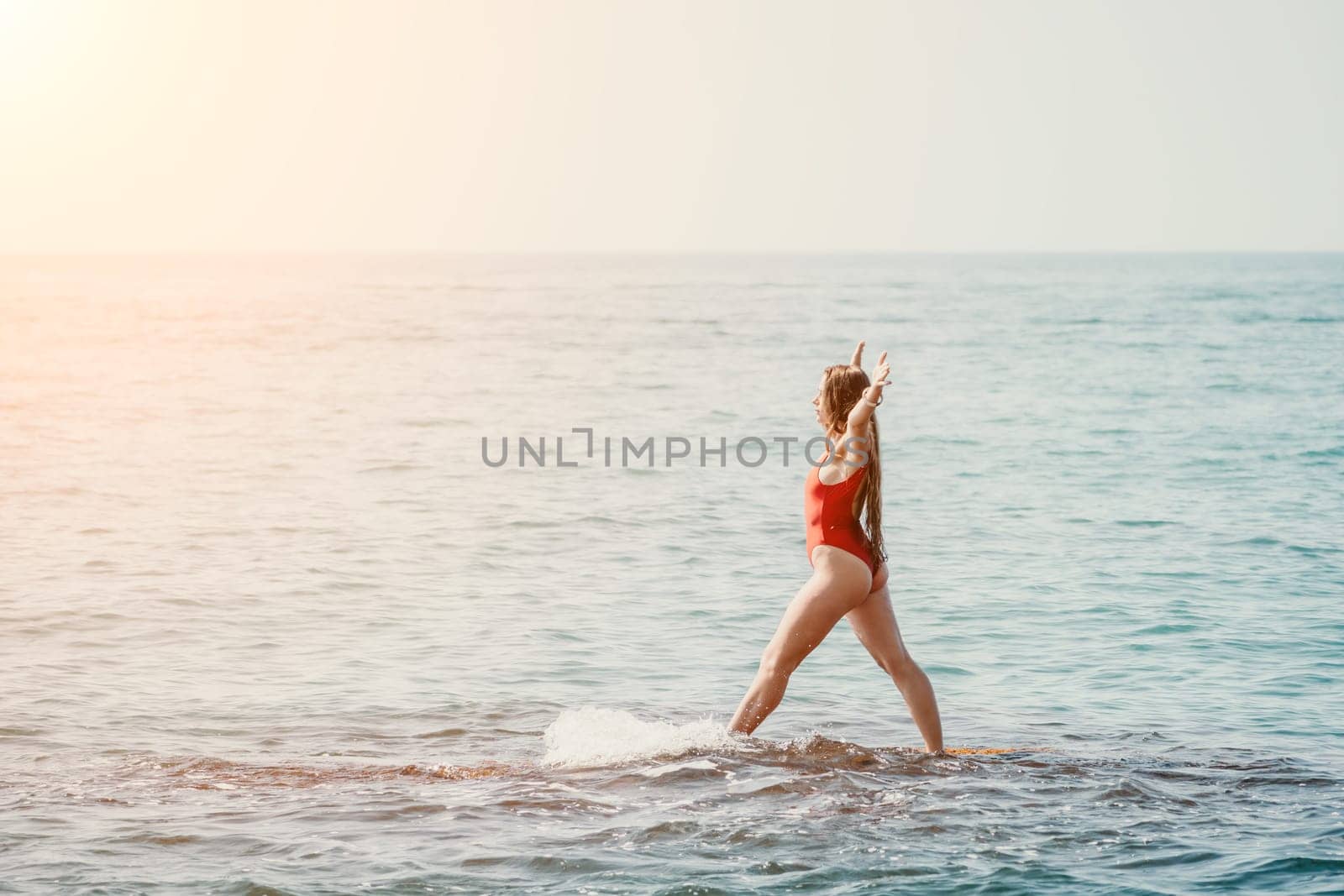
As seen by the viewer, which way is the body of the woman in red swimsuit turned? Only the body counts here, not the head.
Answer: to the viewer's left
